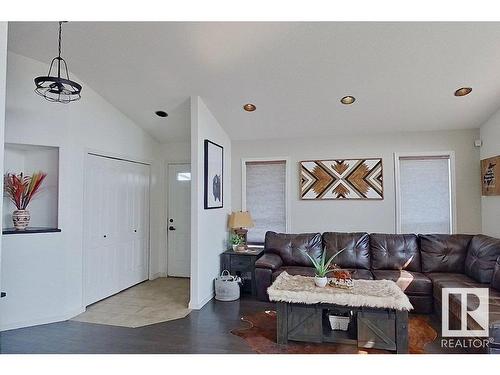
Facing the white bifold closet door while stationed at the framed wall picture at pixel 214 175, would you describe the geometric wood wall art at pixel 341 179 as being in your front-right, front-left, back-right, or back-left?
back-right

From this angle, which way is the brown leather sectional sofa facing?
toward the camera

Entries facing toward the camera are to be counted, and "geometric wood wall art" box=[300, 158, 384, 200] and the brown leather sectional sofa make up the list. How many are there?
2

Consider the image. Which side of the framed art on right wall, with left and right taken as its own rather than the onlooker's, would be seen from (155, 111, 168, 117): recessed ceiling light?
front

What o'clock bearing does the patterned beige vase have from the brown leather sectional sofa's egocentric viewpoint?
The patterned beige vase is roughly at 2 o'clock from the brown leather sectional sofa.

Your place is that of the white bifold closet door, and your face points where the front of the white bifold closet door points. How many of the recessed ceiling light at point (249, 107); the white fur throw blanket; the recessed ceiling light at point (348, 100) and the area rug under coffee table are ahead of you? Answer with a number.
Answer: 4

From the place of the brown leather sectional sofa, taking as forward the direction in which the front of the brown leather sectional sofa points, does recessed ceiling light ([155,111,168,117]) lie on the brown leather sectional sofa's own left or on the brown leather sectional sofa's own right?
on the brown leather sectional sofa's own right

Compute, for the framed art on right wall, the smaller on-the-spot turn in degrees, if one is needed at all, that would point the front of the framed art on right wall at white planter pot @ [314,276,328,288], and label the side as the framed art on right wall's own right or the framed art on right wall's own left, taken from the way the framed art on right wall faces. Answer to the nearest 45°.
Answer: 0° — it already faces it

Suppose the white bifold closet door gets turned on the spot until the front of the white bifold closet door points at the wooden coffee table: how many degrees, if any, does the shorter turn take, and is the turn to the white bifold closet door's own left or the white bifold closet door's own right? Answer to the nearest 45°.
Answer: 0° — it already faces it

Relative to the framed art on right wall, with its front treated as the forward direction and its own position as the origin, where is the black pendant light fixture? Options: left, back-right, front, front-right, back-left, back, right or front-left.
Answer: front

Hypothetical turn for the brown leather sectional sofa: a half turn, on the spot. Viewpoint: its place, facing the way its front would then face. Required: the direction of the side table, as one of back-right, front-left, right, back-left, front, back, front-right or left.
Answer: left
